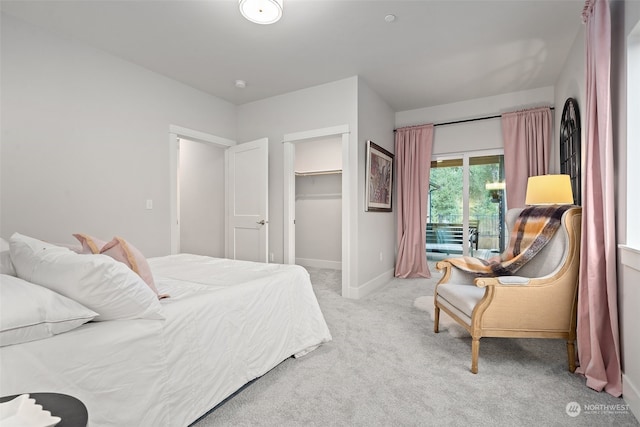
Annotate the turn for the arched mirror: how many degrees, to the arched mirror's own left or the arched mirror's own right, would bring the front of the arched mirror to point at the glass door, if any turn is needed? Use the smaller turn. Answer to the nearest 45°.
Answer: approximately 45° to the arched mirror's own right

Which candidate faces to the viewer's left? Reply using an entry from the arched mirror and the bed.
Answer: the arched mirror

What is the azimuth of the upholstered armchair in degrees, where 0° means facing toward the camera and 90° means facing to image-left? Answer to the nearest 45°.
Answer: approximately 45°

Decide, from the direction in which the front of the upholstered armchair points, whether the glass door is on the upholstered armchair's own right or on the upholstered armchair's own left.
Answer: on the upholstered armchair's own right

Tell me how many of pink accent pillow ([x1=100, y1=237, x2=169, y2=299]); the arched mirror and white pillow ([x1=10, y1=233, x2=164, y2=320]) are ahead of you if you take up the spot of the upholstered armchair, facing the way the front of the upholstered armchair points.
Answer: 2

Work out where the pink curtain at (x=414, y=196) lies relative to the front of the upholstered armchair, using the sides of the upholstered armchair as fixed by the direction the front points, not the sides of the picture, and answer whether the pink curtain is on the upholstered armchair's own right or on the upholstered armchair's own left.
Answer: on the upholstered armchair's own right

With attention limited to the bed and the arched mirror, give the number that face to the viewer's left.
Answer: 1

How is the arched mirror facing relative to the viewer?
to the viewer's left

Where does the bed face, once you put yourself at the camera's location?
facing away from the viewer and to the right of the viewer

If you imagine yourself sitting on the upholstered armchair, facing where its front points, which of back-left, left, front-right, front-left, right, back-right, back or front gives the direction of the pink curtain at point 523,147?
back-right

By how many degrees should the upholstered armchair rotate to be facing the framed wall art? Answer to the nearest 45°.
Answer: approximately 90° to its right
